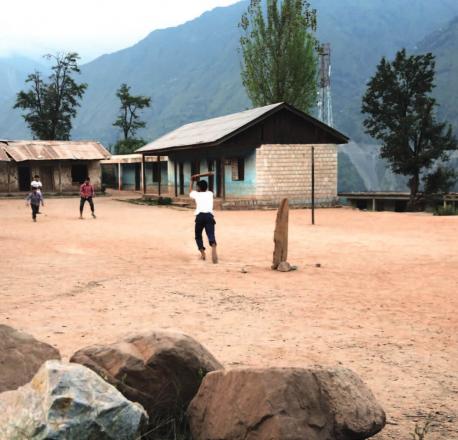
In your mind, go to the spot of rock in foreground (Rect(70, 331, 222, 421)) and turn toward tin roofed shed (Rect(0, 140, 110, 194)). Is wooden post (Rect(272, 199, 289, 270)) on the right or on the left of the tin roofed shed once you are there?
right

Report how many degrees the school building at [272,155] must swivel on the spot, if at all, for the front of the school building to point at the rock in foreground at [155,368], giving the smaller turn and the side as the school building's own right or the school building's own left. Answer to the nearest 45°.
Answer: approximately 45° to the school building's own left

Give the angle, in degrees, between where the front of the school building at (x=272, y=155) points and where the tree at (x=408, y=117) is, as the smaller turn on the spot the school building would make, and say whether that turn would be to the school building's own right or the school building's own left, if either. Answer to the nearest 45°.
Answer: approximately 135° to the school building's own left

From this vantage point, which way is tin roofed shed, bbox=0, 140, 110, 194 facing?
toward the camera

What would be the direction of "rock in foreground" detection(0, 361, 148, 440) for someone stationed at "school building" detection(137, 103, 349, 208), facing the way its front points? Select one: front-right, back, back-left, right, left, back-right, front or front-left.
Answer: front-left

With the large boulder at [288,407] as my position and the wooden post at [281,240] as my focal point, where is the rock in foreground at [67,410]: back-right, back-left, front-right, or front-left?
back-left

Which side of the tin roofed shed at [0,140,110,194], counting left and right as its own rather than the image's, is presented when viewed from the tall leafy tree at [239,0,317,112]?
left

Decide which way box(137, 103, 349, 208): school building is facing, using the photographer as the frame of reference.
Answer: facing the viewer and to the left of the viewer

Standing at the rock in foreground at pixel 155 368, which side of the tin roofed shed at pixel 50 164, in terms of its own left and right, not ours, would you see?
front

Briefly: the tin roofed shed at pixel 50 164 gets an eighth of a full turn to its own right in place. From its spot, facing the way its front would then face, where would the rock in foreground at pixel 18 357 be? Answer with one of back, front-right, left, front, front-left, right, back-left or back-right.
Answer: front-left

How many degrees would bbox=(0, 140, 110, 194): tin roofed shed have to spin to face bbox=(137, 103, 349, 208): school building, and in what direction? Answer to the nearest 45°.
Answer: approximately 45° to its left

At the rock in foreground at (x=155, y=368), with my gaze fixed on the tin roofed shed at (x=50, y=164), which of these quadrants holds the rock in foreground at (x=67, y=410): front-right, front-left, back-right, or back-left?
back-left

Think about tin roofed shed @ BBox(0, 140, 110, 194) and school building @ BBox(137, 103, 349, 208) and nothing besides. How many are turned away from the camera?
0

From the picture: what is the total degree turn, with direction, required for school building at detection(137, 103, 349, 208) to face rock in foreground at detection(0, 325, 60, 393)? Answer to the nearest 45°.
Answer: approximately 45° to its left

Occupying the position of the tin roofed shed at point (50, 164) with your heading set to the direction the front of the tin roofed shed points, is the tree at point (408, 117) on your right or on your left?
on your left

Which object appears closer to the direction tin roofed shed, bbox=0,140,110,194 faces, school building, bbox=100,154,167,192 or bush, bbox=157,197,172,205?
the bush

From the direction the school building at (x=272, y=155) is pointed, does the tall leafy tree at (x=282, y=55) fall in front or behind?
behind
